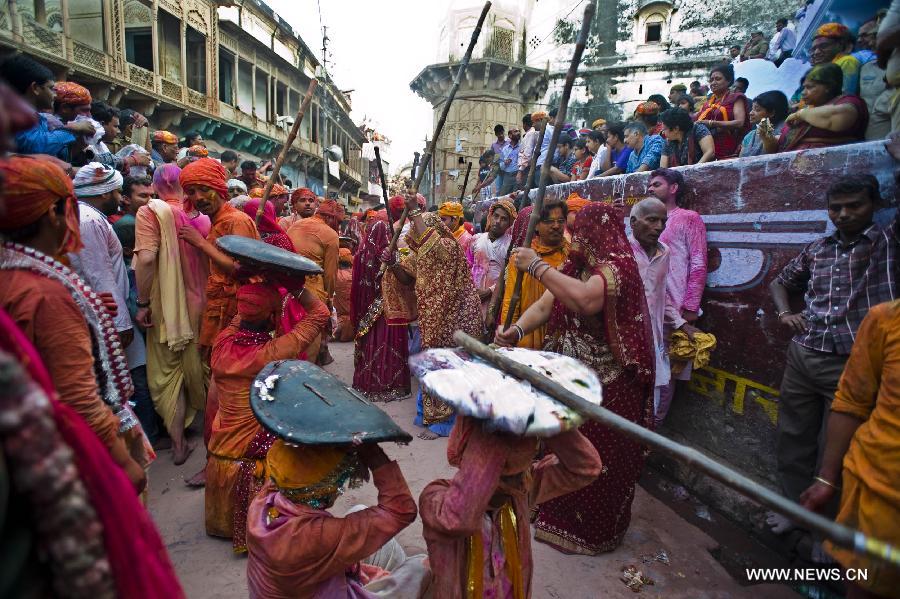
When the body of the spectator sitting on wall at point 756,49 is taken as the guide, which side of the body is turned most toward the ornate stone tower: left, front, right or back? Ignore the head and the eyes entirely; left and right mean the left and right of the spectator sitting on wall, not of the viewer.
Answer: right

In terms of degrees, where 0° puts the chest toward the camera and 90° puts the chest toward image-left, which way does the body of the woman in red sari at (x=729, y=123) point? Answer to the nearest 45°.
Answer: approximately 45°

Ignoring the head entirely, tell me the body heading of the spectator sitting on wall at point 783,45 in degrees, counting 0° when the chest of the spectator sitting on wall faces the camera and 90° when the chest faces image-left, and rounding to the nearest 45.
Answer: approximately 45°

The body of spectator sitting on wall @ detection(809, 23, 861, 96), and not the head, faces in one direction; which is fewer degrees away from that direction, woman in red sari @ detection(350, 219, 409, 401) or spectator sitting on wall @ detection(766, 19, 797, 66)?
the woman in red sari

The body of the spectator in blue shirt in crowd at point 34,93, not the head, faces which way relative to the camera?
to the viewer's right

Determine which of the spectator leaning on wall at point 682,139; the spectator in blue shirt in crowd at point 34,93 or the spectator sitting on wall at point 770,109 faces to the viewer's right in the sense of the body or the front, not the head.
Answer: the spectator in blue shirt in crowd at point 34,93
